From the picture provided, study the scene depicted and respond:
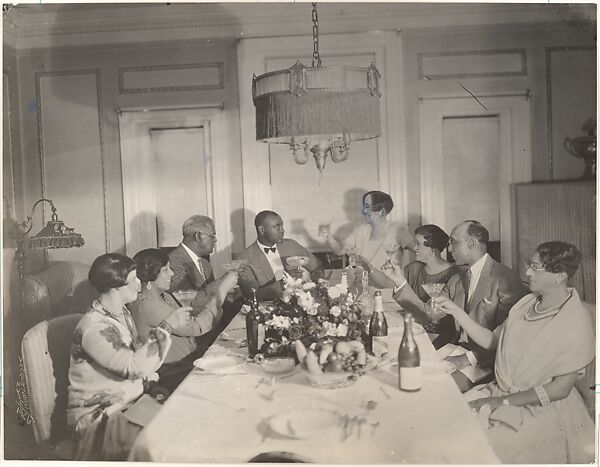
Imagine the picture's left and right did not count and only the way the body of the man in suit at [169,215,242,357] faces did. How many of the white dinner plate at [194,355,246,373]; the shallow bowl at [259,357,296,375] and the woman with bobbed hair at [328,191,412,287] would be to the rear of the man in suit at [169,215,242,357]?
0

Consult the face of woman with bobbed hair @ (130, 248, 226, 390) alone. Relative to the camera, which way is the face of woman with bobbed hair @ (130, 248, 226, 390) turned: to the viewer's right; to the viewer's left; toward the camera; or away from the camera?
to the viewer's right

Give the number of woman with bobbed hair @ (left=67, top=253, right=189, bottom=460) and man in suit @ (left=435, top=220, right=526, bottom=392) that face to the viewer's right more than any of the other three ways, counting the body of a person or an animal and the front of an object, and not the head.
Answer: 1

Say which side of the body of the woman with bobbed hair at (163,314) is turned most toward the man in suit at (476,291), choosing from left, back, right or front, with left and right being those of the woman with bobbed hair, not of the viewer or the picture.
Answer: front

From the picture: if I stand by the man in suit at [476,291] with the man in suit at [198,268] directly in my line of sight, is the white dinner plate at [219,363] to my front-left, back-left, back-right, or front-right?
front-left

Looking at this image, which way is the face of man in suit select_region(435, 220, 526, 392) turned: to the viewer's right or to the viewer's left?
to the viewer's left

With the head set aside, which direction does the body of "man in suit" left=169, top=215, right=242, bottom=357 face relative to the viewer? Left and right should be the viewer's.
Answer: facing the viewer and to the right of the viewer

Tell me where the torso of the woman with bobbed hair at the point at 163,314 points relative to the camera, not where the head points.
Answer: to the viewer's right

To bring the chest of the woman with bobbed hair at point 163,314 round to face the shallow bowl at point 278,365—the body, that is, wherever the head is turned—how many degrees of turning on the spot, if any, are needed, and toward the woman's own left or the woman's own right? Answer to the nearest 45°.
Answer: approximately 45° to the woman's own right

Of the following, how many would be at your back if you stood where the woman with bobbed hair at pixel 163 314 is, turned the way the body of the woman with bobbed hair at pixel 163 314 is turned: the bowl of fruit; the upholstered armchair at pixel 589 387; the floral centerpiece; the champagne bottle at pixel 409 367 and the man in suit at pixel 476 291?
0

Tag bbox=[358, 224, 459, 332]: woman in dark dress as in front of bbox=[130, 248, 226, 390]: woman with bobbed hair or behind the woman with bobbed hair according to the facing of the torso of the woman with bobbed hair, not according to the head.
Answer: in front

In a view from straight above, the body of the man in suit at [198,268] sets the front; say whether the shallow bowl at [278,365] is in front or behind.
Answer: in front

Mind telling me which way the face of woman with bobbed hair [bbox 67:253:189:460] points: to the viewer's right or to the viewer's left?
to the viewer's right

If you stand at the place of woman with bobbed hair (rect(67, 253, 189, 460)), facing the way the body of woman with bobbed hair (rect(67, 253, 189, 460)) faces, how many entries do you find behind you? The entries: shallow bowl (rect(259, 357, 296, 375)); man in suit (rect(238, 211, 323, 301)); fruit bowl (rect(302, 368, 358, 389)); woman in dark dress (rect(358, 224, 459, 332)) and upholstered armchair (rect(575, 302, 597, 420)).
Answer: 0

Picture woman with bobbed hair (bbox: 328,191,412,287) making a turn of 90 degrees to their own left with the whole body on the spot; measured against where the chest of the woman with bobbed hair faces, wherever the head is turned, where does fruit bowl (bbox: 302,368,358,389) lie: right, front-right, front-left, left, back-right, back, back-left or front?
front-right
